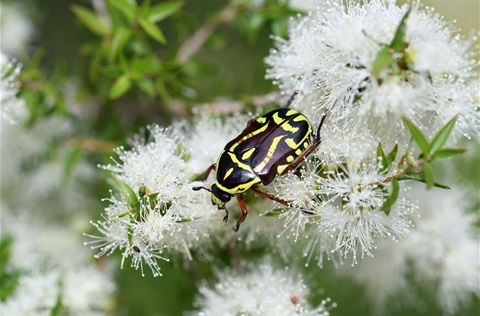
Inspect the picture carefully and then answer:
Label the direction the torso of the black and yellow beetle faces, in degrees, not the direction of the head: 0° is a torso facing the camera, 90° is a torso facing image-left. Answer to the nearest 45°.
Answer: approximately 45°

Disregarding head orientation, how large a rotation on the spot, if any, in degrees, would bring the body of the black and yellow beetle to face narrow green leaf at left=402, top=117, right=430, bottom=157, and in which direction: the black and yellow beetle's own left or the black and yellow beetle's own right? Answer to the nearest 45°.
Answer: approximately 135° to the black and yellow beetle's own left

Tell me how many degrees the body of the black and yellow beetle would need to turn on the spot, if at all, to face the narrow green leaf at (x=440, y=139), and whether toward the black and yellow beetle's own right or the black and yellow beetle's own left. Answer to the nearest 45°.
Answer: approximately 135° to the black and yellow beetle's own left
